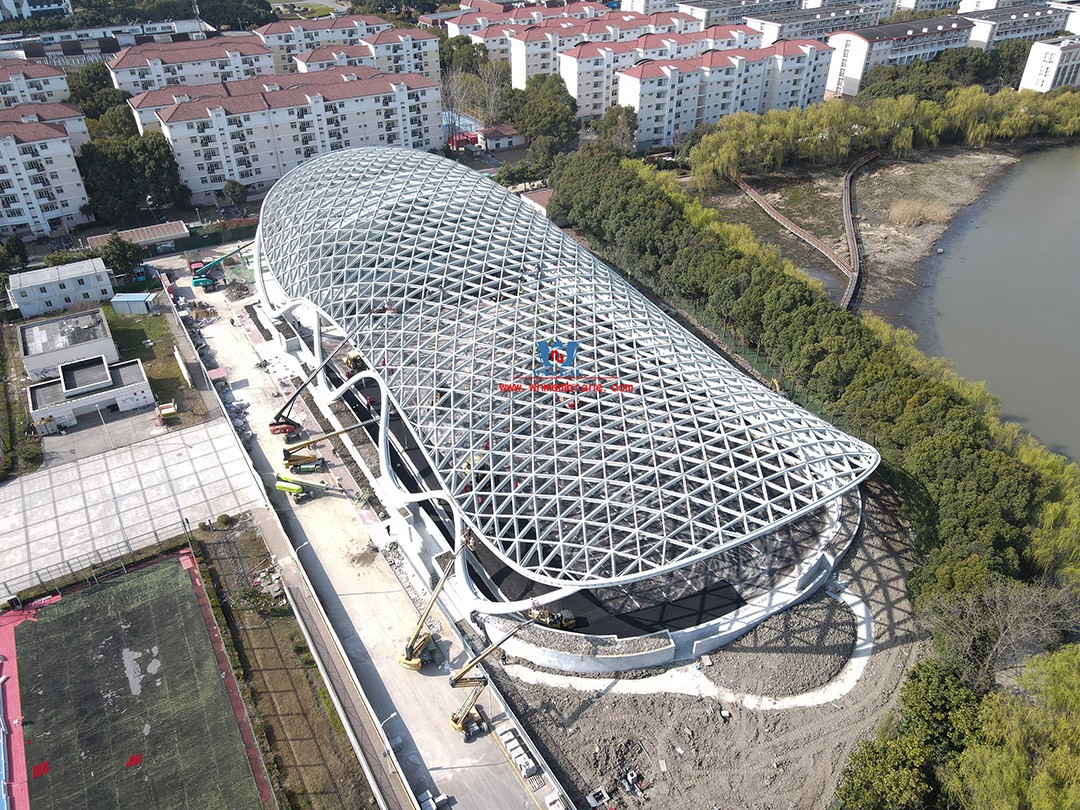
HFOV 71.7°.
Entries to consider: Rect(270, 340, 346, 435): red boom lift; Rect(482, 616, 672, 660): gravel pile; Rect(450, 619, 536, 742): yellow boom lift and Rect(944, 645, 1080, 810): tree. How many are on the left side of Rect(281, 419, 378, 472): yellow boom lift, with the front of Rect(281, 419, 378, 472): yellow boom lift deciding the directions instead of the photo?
1

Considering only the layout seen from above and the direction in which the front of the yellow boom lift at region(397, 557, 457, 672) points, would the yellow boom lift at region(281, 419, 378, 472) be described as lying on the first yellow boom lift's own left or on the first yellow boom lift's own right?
on the first yellow boom lift's own left

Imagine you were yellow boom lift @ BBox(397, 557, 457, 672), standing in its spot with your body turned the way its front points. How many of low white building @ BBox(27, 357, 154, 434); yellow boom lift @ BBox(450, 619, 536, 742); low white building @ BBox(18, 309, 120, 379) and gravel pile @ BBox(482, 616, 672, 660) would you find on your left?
2

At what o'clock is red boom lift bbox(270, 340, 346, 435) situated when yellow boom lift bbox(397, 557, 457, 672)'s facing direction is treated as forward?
The red boom lift is roughly at 10 o'clock from the yellow boom lift.

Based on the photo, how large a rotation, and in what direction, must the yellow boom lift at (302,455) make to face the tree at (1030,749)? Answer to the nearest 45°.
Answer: approximately 45° to its right

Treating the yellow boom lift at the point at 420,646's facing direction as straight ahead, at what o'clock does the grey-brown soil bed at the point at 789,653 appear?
The grey-brown soil bed is roughly at 2 o'clock from the yellow boom lift.

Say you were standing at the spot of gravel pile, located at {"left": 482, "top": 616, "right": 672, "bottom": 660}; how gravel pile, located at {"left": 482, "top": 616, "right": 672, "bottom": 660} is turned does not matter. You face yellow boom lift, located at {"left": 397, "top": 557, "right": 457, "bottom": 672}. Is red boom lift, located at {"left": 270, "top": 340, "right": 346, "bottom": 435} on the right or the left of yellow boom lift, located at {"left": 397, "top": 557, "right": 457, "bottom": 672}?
right

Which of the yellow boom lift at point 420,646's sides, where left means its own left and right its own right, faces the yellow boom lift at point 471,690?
right

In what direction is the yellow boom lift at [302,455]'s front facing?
to the viewer's right

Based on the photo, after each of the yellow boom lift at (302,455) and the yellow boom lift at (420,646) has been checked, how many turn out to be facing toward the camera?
0

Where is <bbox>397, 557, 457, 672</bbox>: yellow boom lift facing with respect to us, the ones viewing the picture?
facing away from the viewer and to the right of the viewer

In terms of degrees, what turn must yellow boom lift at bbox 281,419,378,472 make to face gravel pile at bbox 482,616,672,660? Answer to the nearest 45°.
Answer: approximately 45° to its right

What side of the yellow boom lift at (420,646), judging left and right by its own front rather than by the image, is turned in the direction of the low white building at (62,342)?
left

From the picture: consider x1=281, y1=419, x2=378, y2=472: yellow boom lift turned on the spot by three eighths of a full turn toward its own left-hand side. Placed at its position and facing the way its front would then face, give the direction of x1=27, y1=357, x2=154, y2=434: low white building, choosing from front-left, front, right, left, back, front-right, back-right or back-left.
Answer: front

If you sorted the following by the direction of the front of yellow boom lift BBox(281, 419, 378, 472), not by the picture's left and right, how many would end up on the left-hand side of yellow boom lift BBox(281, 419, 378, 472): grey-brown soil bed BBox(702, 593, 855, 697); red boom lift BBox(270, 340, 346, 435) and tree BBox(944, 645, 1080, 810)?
1
